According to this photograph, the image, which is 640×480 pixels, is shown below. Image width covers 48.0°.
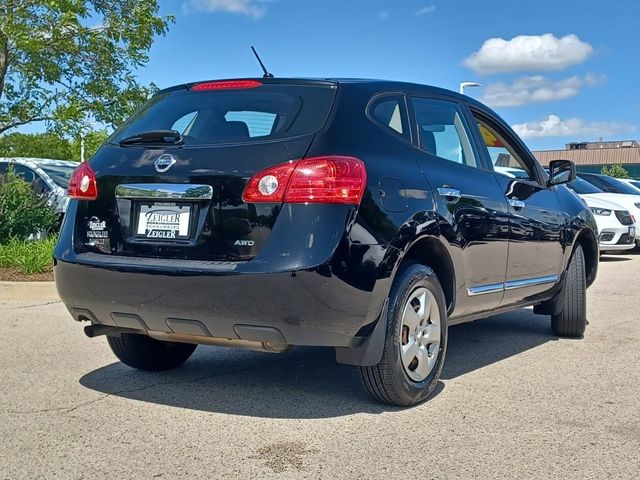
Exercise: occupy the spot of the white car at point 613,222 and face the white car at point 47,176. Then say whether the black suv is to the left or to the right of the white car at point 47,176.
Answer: left

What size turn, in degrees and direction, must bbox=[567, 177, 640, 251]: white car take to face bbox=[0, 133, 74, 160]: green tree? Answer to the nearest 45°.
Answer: approximately 90° to its right

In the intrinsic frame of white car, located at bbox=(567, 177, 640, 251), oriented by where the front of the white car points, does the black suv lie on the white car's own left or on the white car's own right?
on the white car's own right

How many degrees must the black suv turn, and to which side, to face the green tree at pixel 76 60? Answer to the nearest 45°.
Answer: approximately 90° to its left

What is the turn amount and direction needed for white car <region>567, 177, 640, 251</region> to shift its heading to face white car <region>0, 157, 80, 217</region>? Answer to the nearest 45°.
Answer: approximately 90° to its right

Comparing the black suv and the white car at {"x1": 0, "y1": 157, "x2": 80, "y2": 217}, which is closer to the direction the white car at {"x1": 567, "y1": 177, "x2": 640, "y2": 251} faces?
the black suv

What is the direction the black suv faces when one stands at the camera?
facing away from the viewer and to the right of the viewer

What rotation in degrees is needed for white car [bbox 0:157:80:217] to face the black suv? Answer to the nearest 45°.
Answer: approximately 45° to its right

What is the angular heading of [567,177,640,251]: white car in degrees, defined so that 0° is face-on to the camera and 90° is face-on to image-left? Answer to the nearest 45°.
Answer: approximately 315°

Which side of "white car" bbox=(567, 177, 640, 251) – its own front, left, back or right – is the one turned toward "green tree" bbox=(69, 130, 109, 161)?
right

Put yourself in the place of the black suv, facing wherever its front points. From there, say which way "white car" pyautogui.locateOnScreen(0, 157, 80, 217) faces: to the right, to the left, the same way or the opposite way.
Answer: to the right
